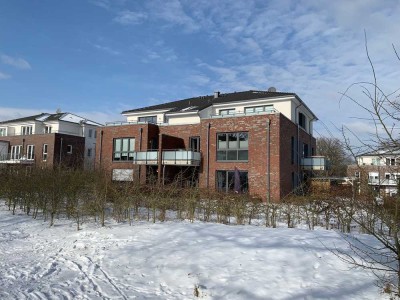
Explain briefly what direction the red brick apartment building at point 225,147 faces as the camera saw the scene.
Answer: facing the viewer and to the left of the viewer

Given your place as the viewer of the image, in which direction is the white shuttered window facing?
facing the viewer

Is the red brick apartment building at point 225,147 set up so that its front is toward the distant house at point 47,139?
no

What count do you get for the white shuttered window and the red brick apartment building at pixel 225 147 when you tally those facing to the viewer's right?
0

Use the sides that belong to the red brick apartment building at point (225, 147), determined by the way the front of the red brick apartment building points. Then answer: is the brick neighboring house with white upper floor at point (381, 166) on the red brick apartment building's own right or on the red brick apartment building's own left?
on the red brick apartment building's own left
